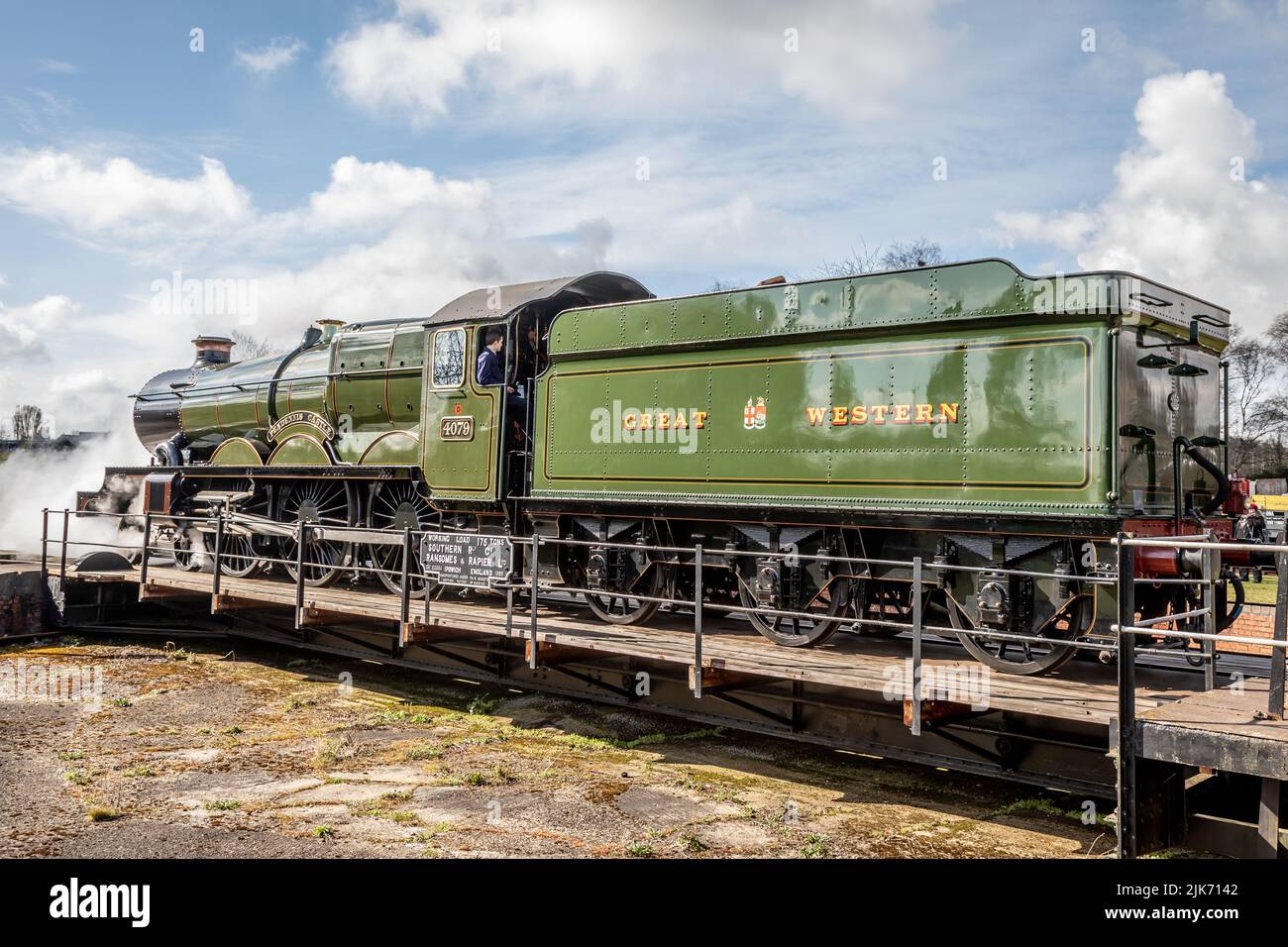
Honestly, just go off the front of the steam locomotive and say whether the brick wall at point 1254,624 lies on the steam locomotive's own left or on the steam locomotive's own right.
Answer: on the steam locomotive's own right

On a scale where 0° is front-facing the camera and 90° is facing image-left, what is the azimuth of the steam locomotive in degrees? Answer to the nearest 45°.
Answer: approximately 135°
